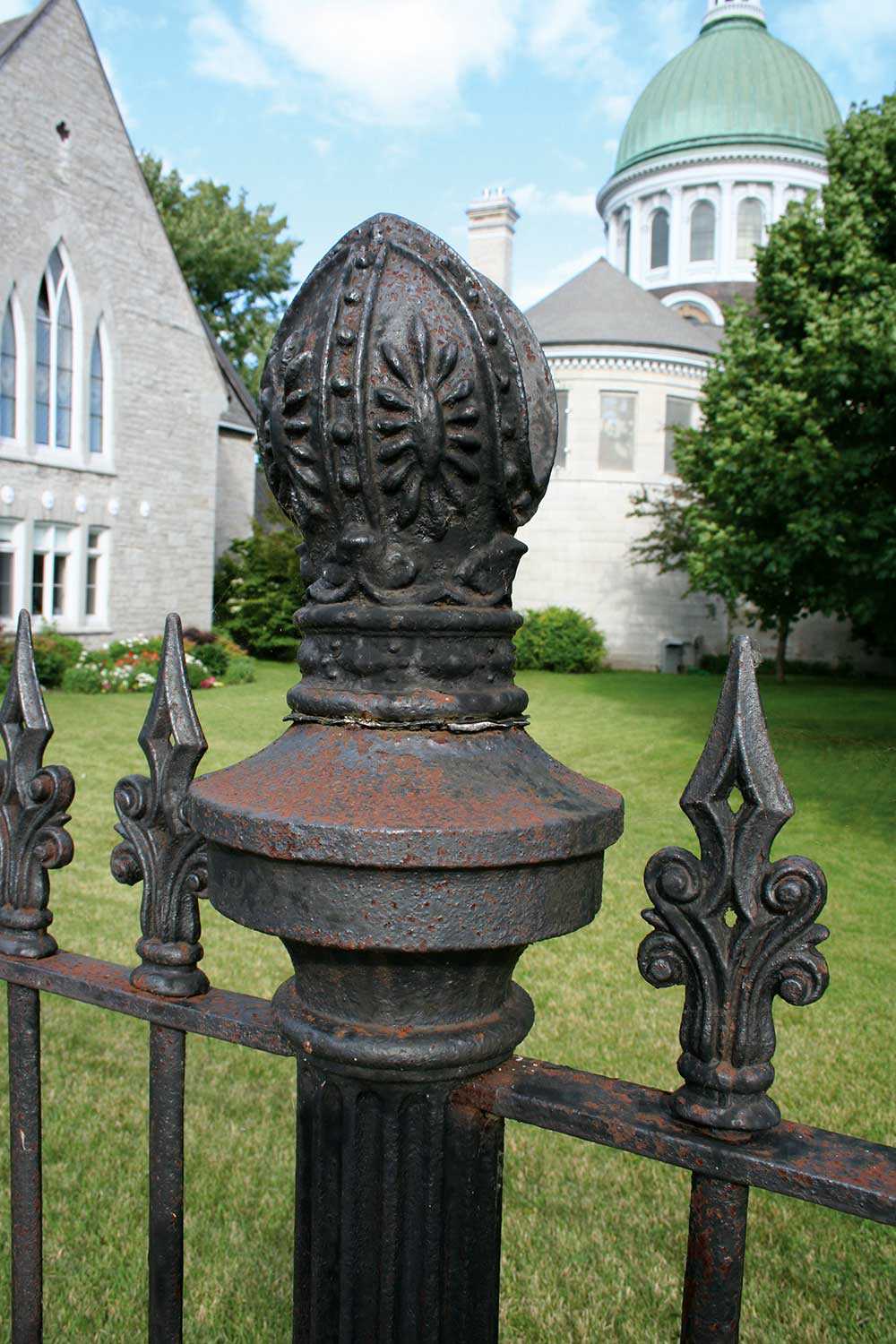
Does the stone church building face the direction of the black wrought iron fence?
yes

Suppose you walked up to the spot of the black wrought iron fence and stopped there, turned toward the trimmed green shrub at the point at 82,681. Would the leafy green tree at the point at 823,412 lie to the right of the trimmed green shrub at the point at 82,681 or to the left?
right

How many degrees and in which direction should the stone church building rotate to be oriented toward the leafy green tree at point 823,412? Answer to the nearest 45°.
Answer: approximately 45° to its left

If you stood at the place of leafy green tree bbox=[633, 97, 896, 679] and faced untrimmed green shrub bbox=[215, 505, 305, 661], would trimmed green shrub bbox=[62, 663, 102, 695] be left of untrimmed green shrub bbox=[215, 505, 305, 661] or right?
left

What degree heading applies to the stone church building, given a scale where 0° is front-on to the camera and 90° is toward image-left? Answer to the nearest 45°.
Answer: approximately 0°

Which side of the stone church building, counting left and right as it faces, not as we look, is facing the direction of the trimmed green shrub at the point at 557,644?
left

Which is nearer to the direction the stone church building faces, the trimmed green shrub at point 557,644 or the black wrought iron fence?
the black wrought iron fence
